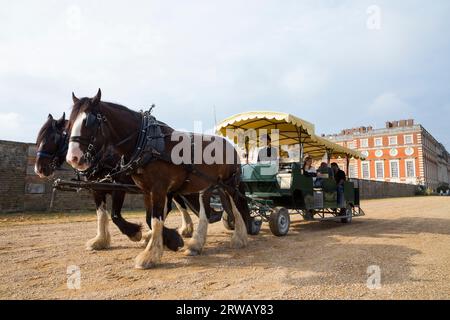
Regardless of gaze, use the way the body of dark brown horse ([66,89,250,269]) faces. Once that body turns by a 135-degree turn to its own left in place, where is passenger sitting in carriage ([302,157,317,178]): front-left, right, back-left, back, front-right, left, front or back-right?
front-left

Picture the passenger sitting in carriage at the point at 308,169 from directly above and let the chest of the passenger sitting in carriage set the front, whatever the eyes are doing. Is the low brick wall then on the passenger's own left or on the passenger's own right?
on the passenger's own left

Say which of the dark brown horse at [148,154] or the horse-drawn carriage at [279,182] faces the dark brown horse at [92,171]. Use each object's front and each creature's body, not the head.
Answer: the horse-drawn carriage

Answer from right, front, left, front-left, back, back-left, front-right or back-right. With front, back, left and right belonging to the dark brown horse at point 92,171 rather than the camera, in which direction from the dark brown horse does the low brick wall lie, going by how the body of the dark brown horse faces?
back

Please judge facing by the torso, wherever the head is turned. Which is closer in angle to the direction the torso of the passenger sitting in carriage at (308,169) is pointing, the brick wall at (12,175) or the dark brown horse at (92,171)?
the dark brown horse

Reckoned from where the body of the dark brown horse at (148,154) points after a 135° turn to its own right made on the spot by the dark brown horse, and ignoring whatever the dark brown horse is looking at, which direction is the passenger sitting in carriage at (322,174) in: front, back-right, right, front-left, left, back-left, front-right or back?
front-right

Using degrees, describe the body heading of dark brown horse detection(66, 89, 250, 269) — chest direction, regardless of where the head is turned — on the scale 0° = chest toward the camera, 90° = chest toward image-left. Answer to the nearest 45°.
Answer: approximately 45°

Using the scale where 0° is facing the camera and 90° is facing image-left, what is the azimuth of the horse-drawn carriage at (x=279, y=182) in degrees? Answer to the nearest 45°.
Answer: approximately 45°

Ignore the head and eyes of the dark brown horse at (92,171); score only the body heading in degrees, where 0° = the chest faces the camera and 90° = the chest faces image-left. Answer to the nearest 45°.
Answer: approximately 45°
